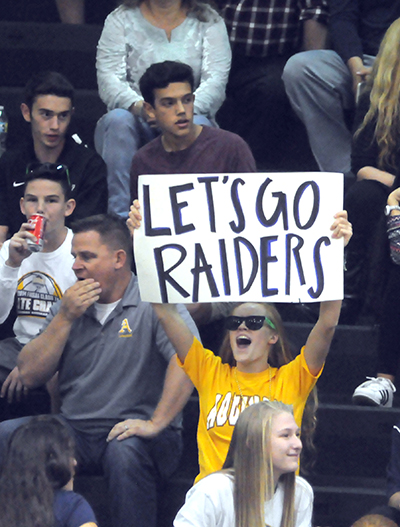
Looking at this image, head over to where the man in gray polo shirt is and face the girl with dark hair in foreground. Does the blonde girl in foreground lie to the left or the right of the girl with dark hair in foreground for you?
left

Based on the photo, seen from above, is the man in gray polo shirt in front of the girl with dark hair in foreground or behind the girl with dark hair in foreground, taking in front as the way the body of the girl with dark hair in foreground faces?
in front

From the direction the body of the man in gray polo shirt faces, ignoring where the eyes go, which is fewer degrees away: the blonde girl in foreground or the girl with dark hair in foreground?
the girl with dark hair in foreground

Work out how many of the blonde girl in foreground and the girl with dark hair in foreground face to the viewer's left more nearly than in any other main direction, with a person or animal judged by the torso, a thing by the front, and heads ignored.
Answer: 0

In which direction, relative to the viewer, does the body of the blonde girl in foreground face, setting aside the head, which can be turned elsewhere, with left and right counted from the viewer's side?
facing the viewer and to the right of the viewer

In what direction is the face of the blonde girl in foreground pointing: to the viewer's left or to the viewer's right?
to the viewer's right

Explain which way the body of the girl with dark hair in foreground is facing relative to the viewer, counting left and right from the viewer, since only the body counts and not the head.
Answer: facing away from the viewer and to the right of the viewer

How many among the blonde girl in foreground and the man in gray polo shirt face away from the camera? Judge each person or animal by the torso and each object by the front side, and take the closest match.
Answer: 0

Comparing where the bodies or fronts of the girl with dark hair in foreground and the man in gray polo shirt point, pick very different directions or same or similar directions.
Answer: very different directions

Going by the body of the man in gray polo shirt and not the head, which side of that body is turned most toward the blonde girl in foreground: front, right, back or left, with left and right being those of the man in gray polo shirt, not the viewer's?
left

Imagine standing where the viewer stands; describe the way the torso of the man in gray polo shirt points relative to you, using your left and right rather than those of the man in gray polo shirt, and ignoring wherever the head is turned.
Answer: facing the viewer and to the left of the viewer
